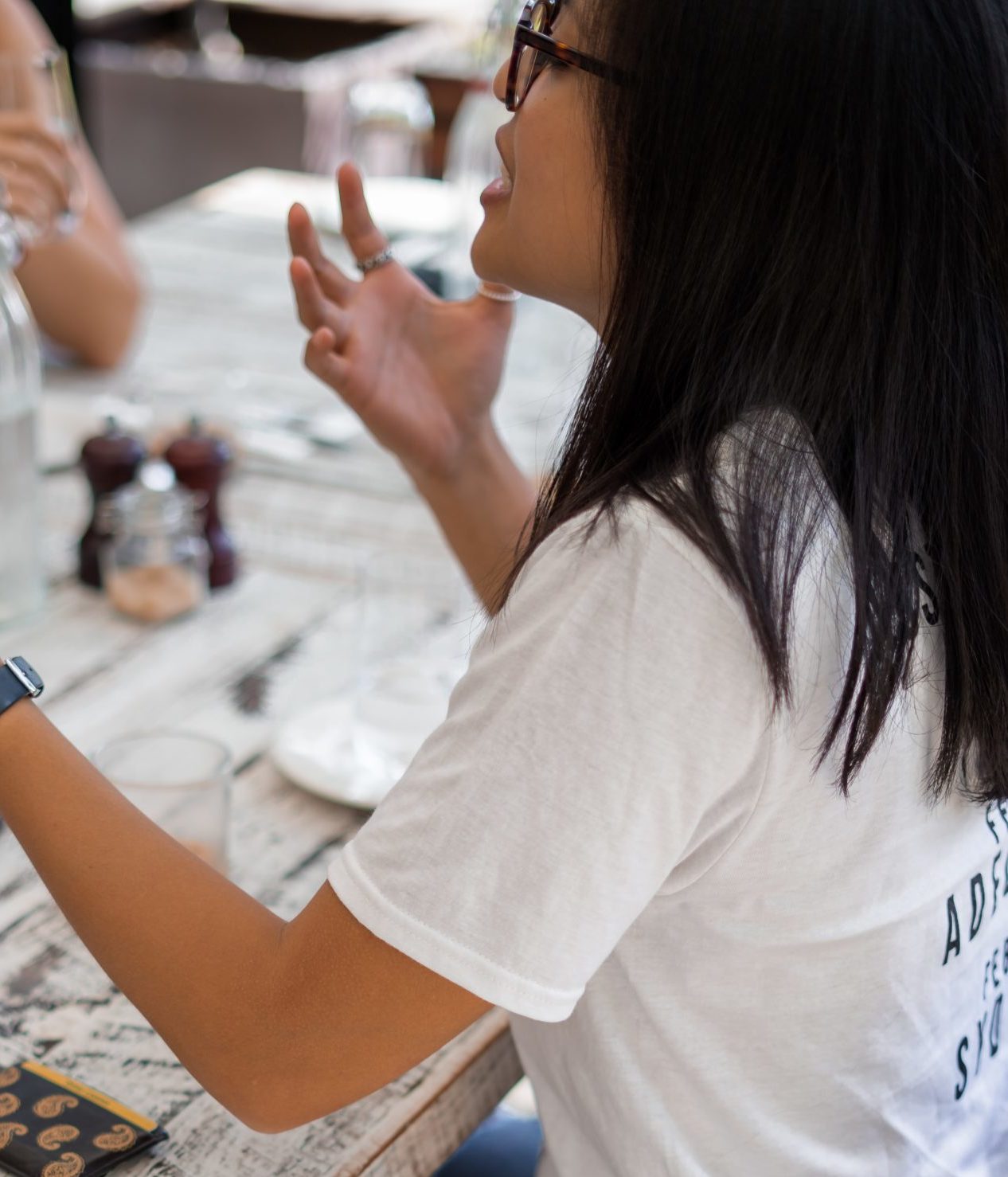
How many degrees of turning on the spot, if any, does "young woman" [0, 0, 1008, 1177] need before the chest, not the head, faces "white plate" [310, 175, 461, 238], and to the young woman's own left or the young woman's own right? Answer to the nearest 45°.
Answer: approximately 45° to the young woman's own right

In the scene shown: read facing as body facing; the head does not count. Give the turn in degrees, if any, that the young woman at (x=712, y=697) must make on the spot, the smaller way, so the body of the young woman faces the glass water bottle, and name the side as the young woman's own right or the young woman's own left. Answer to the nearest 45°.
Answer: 0° — they already face it

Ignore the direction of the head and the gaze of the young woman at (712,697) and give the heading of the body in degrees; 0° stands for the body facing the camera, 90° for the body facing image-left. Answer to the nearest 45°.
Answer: approximately 135°
